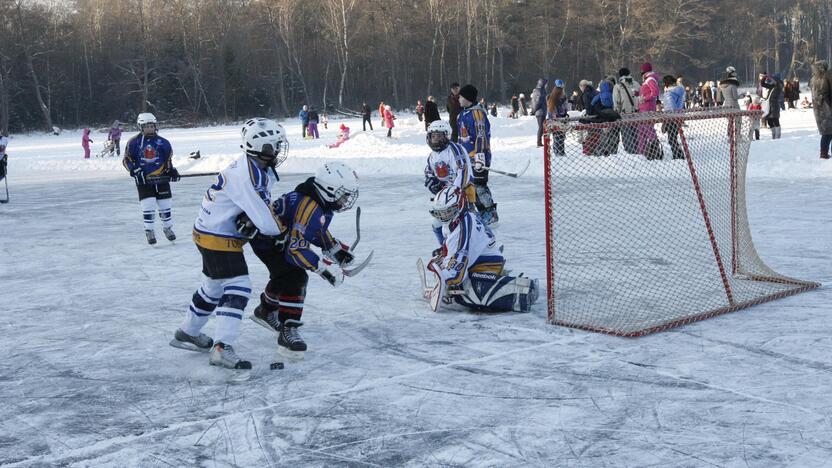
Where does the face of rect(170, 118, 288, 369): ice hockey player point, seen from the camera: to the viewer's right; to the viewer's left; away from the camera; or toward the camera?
to the viewer's right

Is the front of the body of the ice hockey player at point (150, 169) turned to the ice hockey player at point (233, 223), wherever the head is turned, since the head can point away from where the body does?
yes

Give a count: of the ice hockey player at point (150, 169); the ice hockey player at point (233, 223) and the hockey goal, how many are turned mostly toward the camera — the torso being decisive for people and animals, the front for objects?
1

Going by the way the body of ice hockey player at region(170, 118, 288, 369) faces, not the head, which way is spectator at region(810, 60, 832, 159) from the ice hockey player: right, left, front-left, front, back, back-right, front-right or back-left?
front-left

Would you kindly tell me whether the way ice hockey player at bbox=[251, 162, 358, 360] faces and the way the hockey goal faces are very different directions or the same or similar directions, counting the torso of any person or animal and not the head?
very different directions

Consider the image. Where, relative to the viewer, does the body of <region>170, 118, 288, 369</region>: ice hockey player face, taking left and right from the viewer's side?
facing to the right of the viewer

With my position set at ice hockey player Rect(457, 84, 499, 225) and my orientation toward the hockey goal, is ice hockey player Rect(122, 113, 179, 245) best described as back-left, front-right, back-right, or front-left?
back-right

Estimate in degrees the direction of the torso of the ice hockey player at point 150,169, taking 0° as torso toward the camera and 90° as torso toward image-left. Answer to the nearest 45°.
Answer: approximately 0°
